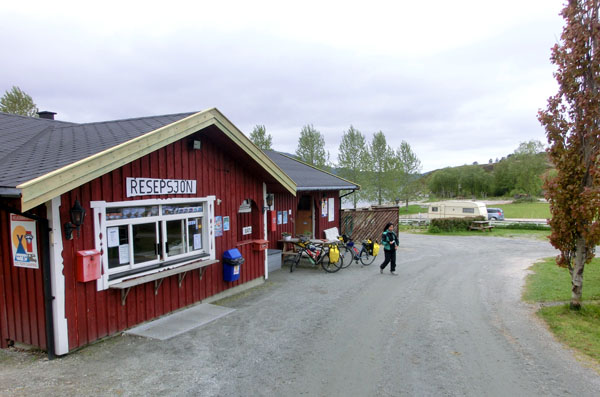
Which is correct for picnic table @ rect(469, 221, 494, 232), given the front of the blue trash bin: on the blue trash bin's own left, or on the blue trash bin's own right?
on the blue trash bin's own left

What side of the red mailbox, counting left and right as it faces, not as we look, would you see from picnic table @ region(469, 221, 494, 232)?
left

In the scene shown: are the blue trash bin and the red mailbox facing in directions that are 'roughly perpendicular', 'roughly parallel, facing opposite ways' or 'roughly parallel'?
roughly parallel

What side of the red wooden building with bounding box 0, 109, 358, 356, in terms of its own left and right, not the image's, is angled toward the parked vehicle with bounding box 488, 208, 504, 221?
left

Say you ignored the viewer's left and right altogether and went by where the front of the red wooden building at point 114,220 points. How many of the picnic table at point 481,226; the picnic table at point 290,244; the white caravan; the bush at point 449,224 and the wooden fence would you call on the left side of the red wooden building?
5

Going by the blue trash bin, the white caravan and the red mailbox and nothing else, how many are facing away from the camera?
0

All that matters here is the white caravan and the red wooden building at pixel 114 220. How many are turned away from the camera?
0

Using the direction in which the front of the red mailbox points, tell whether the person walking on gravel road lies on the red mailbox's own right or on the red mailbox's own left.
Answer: on the red mailbox's own left

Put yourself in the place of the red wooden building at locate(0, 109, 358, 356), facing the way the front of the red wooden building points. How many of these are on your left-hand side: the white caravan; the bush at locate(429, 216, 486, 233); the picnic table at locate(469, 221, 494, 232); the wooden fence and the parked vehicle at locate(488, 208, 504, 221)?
5

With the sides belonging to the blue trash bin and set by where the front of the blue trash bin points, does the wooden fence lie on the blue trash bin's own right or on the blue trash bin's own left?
on the blue trash bin's own left

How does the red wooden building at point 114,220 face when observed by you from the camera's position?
facing the viewer and to the right of the viewer
